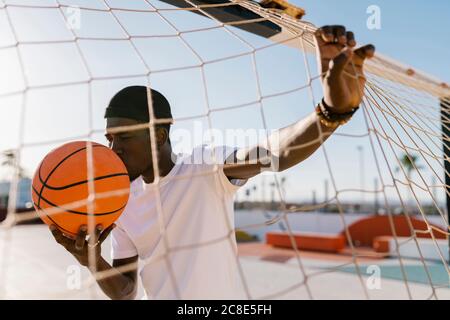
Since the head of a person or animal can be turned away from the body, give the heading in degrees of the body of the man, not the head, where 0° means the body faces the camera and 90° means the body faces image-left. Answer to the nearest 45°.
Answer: approximately 45°
